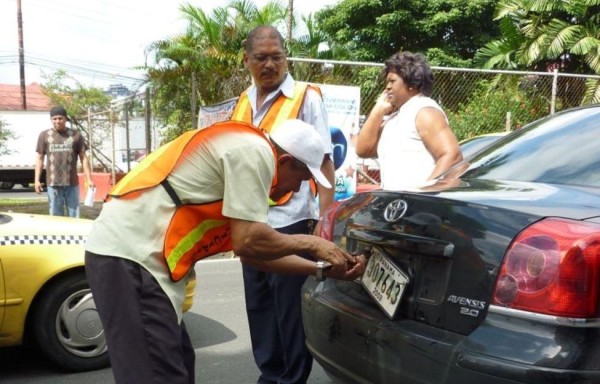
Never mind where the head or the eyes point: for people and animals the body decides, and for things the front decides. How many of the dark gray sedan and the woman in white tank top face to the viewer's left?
1

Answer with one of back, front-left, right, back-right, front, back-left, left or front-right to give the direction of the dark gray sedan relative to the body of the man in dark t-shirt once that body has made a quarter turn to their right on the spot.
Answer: left

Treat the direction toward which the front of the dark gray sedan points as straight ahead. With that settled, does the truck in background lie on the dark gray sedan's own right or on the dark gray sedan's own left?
on the dark gray sedan's own left

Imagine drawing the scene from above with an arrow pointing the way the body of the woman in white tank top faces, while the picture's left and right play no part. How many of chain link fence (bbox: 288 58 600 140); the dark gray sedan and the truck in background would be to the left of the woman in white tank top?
1

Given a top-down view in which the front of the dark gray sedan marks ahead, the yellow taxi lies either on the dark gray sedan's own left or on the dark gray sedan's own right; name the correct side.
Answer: on the dark gray sedan's own left

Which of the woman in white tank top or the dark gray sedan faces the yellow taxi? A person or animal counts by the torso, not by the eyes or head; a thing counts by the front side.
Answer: the woman in white tank top

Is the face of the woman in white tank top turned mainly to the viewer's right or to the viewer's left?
to the viewer's left

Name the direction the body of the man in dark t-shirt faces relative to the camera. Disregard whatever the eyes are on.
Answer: toward the camera

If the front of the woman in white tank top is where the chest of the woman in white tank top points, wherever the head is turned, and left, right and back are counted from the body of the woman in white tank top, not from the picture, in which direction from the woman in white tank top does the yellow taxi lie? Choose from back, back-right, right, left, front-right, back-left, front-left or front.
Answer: front

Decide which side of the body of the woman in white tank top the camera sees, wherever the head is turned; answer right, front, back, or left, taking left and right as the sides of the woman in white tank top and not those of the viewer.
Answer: left

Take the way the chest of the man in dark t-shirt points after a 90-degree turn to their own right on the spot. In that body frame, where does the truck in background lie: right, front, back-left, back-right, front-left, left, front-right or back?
right

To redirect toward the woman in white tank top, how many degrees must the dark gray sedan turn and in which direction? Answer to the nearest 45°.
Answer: approximately 45° to its left
